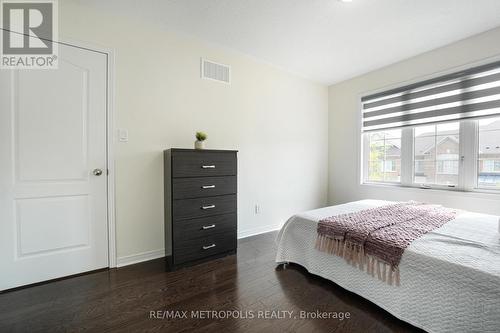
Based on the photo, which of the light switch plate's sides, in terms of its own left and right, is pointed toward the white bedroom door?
right

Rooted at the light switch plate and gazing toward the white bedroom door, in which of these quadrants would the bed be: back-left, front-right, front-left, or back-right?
back-left

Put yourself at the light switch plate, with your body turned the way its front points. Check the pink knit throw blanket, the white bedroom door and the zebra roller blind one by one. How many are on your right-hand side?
1

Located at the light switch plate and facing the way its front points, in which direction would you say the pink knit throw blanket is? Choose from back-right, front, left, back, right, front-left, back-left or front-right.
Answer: front-left

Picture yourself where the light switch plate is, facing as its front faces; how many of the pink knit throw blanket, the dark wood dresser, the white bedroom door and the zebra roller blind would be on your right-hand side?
1

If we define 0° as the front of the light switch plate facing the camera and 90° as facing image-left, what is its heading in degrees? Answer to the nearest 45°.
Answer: approximately 0°

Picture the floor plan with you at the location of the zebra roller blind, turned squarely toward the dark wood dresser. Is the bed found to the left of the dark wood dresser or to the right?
left

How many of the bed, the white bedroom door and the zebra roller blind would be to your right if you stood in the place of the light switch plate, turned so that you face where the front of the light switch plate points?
1

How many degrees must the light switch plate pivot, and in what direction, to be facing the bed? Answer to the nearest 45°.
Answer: approximately 45° to its left

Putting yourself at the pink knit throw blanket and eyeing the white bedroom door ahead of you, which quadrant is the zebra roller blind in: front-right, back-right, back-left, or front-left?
back-right

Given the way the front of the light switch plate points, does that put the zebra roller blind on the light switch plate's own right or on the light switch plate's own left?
on the light switch plate's own left

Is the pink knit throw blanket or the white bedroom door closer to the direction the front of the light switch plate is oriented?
the pink knit throw blanket

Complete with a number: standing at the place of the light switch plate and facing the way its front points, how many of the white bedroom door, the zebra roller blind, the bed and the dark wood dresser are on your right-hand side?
1

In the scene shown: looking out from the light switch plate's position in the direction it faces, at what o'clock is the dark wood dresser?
The dark wood dresser is roughly at 10 o'clock from the light switch plate.
